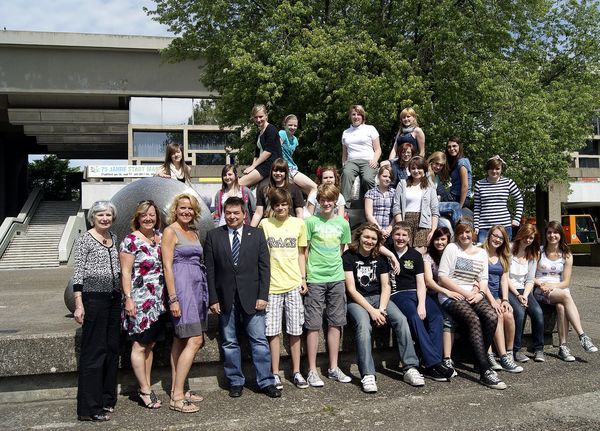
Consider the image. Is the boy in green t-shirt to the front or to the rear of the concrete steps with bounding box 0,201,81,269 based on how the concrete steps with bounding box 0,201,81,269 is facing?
to the front

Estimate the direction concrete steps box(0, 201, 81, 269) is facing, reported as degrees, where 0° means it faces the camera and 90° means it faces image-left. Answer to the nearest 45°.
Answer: approximately 0°

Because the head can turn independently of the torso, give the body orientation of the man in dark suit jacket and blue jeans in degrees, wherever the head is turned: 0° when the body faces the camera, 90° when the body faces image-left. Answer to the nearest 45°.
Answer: approximately 0°

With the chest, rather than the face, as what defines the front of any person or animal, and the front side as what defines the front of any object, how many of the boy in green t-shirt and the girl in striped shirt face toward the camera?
2

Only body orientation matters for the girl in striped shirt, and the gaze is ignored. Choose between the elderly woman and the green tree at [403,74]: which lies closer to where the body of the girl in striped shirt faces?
the elderly woman

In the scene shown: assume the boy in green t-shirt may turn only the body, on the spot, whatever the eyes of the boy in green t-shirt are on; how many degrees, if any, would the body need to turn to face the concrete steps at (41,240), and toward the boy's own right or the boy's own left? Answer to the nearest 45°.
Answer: approximately 135° to the boy's own right
